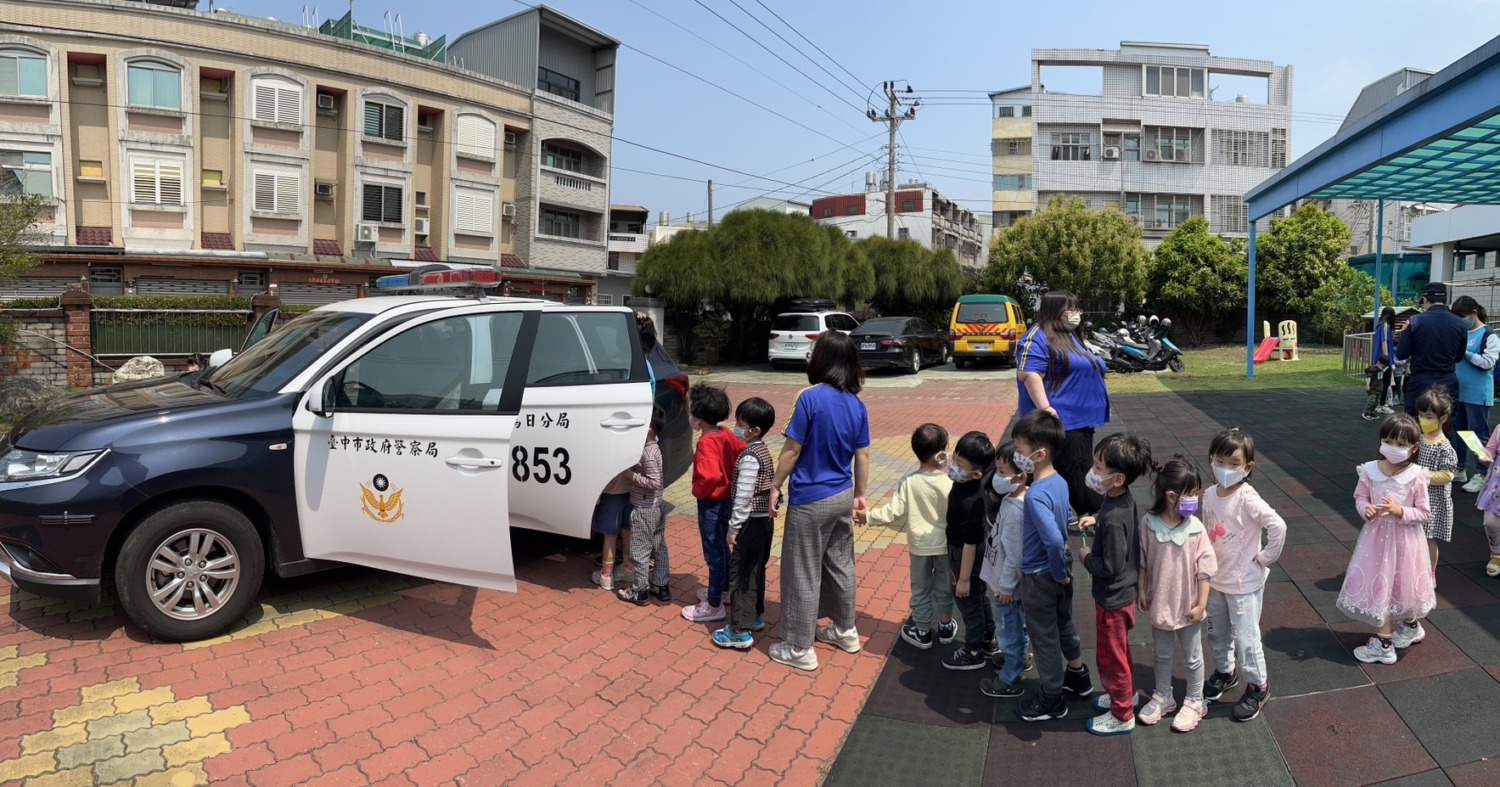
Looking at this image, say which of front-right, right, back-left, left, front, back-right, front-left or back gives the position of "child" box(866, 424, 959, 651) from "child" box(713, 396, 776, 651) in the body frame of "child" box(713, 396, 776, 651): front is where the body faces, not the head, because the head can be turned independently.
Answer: back

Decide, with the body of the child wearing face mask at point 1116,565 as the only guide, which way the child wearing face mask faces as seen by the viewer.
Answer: to the viewer's left

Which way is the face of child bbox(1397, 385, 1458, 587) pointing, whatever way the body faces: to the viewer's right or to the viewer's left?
to the viewer's left

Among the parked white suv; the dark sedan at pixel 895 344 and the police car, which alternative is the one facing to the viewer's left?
the police car

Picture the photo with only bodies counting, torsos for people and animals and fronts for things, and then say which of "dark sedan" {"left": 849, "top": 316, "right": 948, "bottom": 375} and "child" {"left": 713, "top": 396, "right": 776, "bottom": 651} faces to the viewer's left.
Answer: the child

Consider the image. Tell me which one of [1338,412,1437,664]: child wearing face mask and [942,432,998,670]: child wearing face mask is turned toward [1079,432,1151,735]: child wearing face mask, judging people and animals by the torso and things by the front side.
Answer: [1338,412,1437,664]: child wearing face mask

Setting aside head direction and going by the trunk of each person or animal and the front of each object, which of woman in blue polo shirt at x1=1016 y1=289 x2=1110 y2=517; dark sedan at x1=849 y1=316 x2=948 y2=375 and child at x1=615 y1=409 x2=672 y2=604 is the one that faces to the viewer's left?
the child

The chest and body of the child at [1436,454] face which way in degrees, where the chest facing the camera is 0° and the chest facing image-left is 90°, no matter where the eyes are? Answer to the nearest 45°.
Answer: approximately 45°

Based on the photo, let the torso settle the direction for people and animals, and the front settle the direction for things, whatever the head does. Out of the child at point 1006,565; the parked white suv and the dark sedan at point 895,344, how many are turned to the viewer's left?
1

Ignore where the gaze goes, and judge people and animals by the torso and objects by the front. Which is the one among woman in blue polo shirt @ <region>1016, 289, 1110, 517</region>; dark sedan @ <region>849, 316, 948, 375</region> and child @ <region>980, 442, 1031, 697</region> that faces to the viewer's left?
the child

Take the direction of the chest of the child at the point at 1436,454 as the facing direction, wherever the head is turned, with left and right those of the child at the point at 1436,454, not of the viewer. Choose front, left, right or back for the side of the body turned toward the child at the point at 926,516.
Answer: front

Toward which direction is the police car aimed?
to the viewer's left
